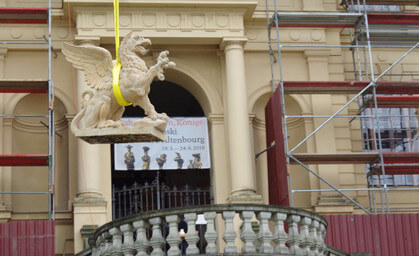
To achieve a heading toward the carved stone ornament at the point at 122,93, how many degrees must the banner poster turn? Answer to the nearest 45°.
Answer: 0° — it already faces it

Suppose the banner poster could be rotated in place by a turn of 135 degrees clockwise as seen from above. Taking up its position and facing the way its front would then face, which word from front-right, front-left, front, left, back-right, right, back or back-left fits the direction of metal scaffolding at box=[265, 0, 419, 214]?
back-right

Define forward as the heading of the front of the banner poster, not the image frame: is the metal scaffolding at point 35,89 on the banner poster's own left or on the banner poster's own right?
on the banner poster's own right

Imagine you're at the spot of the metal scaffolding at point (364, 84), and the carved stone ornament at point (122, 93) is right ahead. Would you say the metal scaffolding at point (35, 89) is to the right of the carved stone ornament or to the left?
right

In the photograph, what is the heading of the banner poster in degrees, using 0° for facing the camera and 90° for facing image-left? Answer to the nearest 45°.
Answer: approximately 0°
